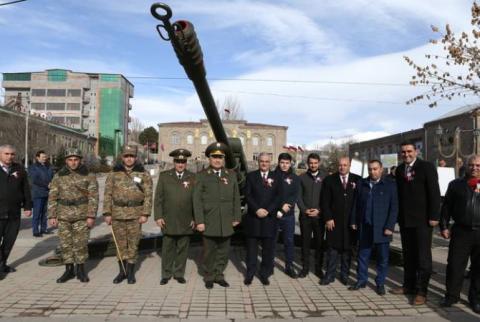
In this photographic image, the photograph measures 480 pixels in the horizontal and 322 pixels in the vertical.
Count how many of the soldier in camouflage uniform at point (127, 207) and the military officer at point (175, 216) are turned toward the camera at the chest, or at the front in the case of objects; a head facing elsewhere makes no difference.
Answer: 2

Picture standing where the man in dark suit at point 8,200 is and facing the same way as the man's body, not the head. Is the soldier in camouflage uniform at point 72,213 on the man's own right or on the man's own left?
on the man's own left

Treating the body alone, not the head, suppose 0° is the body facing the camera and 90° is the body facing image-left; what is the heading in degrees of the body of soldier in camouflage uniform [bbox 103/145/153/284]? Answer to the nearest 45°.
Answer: approximately 0°

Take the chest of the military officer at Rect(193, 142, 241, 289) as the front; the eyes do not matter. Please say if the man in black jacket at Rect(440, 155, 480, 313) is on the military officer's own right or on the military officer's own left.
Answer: on the military officer's own left

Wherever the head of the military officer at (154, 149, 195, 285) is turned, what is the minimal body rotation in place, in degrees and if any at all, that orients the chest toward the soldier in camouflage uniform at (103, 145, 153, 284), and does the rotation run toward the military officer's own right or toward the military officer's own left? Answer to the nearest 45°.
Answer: approximately 90° to the military officer's own right

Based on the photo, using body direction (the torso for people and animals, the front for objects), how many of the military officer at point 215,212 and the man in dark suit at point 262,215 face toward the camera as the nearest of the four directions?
2

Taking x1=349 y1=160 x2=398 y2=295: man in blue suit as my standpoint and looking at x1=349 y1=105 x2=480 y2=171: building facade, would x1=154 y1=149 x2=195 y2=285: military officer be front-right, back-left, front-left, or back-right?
back-left

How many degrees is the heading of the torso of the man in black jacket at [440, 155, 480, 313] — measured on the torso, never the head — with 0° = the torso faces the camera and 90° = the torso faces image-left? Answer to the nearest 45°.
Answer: approximately 0°
